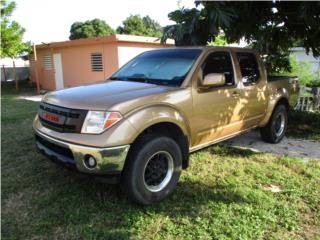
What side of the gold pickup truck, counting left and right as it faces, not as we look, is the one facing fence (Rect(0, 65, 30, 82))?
right

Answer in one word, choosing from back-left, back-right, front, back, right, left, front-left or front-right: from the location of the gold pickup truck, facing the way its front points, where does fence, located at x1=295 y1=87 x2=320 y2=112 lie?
back

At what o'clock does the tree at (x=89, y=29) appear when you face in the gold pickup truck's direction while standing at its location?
The tree is roughly at 4 o'clock from the gold pickup truck.

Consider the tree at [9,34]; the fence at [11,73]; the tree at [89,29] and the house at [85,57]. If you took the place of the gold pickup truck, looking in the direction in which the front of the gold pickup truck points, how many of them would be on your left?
0

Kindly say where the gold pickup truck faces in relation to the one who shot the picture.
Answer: facing the viewer and to the left of the viewer

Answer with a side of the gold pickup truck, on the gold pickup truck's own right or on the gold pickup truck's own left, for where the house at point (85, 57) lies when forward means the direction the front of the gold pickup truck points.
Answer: on the gold pickup truck's own right

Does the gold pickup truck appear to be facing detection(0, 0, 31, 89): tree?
no

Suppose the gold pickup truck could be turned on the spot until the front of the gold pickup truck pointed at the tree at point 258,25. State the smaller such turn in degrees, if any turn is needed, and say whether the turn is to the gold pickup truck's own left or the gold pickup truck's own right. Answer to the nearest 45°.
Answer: approximately 180°

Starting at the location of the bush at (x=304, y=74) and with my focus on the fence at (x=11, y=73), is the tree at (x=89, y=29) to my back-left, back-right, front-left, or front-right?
front-right
